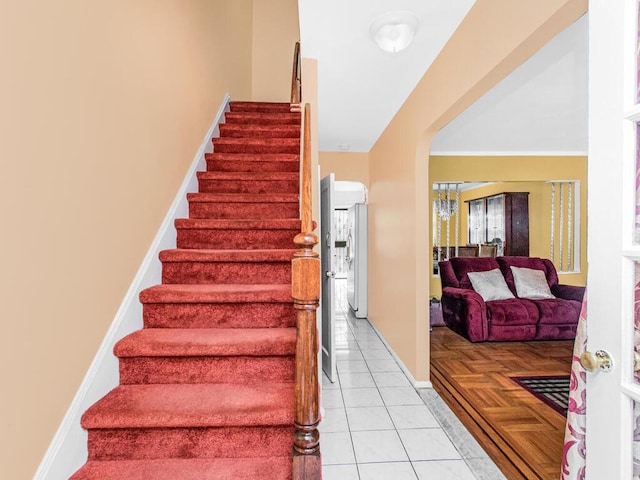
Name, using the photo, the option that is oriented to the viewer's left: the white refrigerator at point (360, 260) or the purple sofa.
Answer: the white refrigerator

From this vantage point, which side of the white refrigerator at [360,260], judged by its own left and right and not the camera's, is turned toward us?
left

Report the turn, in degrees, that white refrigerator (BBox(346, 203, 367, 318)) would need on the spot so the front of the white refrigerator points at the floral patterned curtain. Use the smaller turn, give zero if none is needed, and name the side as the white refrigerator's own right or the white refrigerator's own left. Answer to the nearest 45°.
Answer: approximately 90° to the white refrigerator's own left

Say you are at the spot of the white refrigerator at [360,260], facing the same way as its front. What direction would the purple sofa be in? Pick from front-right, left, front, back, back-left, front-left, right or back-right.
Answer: back-left

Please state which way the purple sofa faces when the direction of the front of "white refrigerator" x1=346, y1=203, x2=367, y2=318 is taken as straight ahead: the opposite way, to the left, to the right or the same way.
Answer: to the left

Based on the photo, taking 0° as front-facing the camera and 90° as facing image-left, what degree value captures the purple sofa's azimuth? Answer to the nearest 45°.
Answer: approximately 315°

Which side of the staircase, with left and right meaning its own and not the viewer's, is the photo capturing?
front

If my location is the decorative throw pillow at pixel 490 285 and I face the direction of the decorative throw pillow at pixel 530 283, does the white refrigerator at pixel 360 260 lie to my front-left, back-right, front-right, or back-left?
back-left

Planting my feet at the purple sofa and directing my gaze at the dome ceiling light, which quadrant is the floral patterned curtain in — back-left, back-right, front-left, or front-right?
front-left

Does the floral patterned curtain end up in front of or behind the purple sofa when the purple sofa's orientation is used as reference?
in front

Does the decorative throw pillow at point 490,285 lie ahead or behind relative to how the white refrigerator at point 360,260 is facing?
behind

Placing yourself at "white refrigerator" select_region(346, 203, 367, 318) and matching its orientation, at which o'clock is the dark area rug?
The dark area rug is roughly at 8 o'clock from the white refrigerator.
